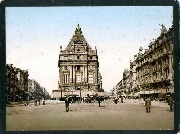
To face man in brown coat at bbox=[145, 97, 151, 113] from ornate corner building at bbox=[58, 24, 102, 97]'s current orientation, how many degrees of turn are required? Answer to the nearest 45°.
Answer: approximately 45° to its left

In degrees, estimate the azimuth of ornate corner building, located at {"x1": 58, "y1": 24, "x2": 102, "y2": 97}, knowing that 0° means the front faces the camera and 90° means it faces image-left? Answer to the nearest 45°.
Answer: approximately 0°
